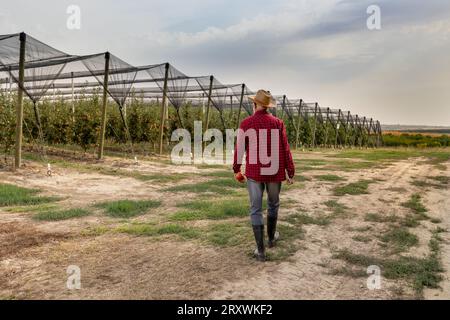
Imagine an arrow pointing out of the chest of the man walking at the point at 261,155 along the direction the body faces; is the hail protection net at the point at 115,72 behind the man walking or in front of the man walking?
in front

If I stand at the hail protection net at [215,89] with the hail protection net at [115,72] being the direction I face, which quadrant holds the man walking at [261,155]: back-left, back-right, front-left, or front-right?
front-left

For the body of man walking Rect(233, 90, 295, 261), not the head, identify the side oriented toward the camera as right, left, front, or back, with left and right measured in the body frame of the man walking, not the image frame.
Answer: back

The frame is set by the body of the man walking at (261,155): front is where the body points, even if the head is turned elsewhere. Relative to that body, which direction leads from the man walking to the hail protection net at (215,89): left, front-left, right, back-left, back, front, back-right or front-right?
front

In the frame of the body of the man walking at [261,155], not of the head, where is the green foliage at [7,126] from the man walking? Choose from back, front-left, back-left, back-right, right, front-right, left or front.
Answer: front-left

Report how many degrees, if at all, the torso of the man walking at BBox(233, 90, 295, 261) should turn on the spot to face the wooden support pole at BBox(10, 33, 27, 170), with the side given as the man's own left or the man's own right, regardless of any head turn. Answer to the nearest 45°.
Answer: approximately 45° to the man's own left

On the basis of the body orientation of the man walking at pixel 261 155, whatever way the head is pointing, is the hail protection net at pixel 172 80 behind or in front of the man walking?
in front
